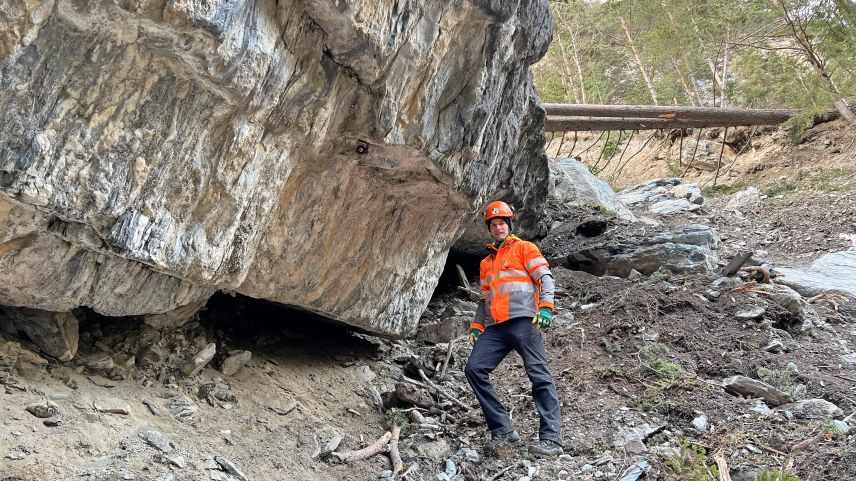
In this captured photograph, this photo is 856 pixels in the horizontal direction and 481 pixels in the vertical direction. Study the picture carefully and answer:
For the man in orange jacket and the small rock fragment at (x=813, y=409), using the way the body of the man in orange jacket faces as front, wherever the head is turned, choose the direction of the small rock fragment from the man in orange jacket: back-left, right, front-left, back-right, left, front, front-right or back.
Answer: back-left

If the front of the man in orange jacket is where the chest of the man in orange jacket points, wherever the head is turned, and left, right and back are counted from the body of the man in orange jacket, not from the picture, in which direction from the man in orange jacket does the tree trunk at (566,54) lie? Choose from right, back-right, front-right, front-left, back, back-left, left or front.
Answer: back-right

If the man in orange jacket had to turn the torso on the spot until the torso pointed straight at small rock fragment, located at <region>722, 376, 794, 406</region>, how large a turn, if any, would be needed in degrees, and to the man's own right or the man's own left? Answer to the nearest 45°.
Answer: approximately 135° to the man's own left

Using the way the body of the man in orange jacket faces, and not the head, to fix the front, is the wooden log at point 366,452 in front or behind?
in front

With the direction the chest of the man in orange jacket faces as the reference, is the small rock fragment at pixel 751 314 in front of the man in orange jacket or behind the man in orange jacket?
behind

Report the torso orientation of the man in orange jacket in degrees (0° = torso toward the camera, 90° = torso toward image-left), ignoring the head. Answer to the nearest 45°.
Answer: approximately 45°

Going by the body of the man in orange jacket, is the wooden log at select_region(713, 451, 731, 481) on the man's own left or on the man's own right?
on the man's own left
